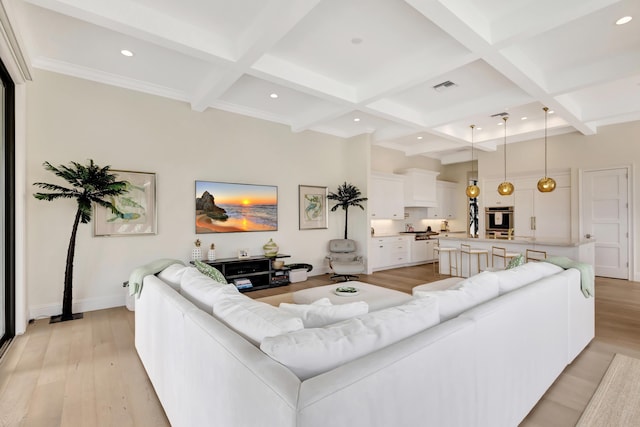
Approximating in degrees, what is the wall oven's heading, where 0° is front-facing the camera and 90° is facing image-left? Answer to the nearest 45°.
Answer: approximately 0°

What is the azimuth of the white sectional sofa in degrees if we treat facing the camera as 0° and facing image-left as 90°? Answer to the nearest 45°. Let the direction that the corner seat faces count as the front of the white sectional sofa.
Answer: approximately 180°

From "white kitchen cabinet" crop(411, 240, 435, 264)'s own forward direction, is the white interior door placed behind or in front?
in front

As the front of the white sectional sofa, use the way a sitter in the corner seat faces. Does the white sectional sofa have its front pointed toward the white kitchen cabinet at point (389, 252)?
yes

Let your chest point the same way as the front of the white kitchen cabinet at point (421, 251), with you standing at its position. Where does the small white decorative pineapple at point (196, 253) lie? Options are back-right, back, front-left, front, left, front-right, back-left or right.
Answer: right

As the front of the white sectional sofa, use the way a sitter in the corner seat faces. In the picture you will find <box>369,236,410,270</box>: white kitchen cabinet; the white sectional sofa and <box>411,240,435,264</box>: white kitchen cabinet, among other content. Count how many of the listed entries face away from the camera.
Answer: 1

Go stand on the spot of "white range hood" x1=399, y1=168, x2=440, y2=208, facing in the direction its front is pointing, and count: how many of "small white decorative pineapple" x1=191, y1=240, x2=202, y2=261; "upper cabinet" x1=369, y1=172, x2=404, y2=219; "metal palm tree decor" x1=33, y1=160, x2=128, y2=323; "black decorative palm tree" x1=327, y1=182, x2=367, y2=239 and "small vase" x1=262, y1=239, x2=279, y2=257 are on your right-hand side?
5

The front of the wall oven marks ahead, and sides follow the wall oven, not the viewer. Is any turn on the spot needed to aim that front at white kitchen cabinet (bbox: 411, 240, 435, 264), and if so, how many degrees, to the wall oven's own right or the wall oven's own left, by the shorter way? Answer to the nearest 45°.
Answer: approximately 45° to the wall oven's own right

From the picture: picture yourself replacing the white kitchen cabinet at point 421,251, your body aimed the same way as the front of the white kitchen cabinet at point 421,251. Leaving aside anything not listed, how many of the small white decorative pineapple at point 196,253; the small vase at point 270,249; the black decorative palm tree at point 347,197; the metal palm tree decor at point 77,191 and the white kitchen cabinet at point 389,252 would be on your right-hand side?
5

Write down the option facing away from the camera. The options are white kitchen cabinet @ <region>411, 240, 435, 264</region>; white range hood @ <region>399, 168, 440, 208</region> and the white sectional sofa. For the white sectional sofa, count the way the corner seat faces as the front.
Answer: the white sectional sofa

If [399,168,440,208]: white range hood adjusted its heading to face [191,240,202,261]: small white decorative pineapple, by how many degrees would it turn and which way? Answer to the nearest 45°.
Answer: approximately 90° to its right

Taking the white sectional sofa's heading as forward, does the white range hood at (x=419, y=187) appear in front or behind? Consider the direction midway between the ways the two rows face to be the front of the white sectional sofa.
in front

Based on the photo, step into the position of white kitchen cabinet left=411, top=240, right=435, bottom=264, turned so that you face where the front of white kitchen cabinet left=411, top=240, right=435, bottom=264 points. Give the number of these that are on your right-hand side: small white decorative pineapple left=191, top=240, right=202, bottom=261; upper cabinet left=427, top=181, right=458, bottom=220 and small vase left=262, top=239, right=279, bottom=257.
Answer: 2

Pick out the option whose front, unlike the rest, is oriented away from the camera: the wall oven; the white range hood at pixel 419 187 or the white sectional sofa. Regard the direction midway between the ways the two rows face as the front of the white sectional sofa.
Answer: the white sectional sofa
